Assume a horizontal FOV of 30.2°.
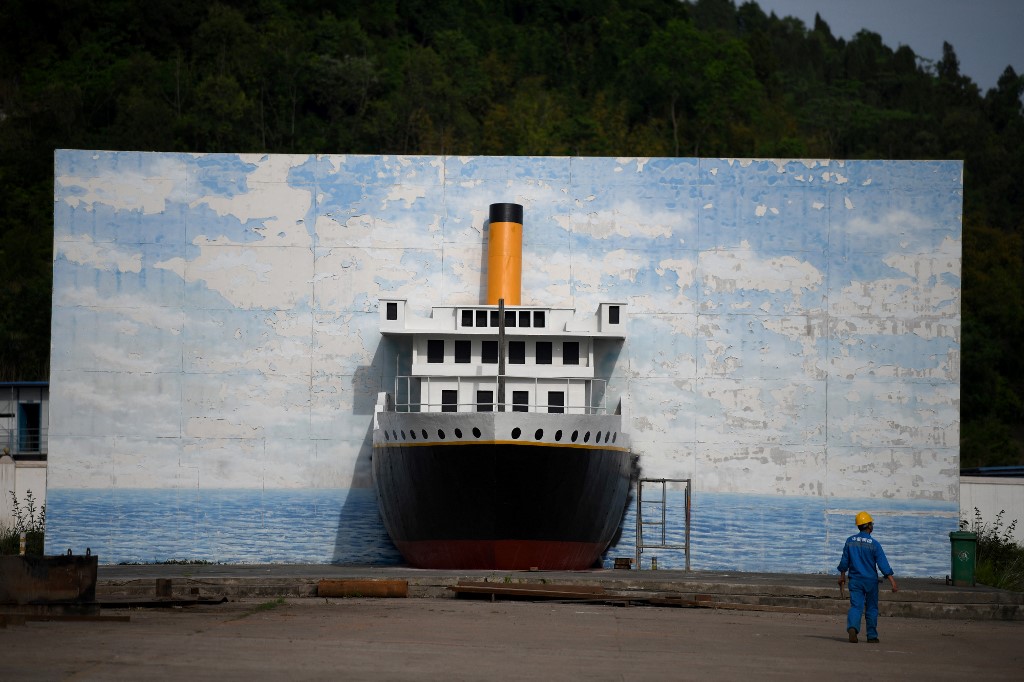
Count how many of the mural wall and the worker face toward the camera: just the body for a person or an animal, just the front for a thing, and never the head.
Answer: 1

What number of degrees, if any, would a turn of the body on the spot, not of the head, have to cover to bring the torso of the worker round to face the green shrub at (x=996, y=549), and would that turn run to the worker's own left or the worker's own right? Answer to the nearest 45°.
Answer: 0° — they already face it

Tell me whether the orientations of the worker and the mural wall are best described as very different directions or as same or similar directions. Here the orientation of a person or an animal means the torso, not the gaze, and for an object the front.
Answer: very different directions

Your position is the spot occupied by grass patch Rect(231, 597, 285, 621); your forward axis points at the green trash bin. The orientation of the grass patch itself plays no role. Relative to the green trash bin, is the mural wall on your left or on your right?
left

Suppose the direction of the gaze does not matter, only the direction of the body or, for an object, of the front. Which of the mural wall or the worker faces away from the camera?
the worker

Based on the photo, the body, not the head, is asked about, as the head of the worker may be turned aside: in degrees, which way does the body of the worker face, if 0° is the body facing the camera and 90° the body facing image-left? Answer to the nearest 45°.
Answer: approximately 180°

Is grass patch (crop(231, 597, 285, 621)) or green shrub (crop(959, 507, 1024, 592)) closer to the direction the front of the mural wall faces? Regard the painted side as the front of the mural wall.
the grass patch

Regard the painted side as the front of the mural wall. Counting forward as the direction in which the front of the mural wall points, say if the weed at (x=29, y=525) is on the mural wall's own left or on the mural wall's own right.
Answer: on the mural wall's own right

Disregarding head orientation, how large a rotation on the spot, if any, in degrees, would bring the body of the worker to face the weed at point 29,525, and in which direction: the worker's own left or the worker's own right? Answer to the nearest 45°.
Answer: approximately 45° to the worker's own left

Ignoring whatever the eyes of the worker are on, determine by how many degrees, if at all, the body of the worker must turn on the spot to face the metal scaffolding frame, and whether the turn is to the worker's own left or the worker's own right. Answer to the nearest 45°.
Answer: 0° — they already face it

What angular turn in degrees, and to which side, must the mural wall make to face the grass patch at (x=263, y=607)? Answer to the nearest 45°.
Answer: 0° — it already faces it

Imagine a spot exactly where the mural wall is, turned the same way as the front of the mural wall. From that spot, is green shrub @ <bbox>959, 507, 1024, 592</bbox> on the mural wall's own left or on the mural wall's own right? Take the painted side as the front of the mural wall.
on the mural wall's own left
